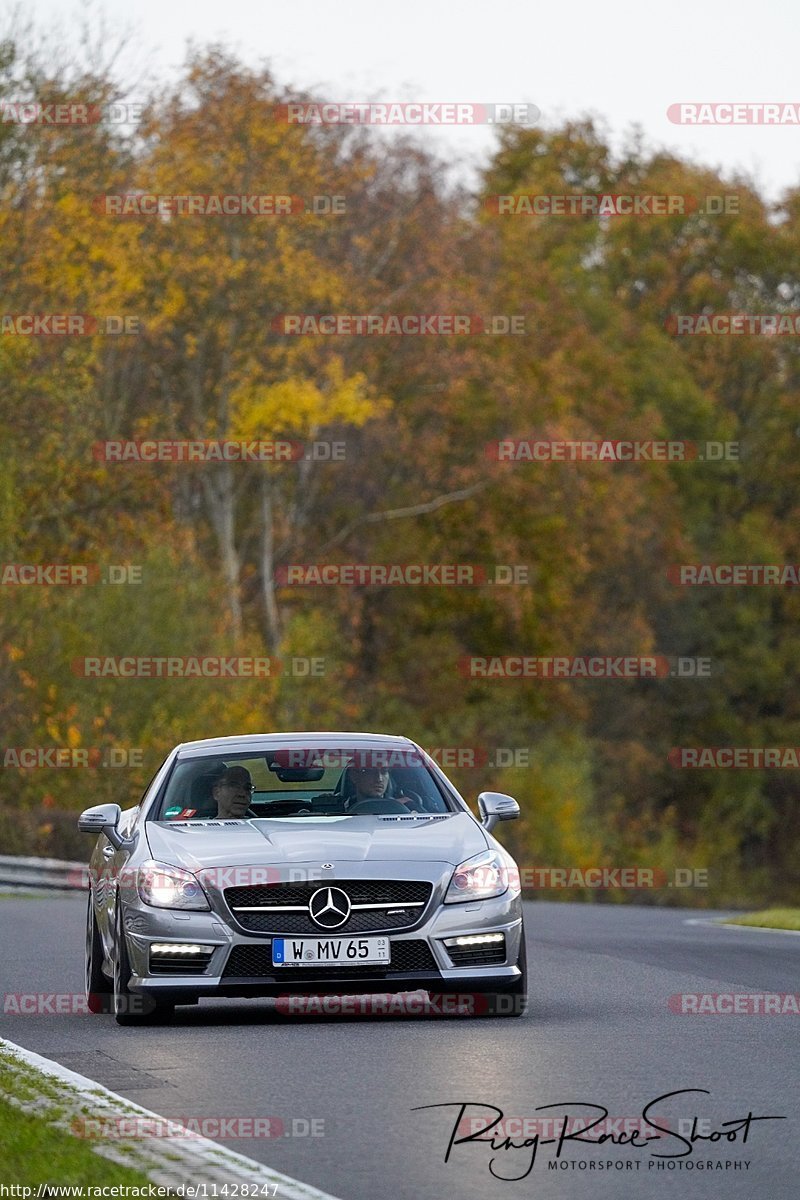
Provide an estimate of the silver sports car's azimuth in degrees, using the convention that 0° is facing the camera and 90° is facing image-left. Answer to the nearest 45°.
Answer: approximately 0°

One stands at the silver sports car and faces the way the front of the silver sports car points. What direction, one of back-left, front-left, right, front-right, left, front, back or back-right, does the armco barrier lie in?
back

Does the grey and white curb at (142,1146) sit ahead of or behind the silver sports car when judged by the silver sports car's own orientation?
ahead
